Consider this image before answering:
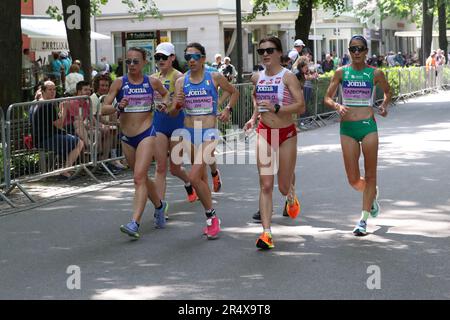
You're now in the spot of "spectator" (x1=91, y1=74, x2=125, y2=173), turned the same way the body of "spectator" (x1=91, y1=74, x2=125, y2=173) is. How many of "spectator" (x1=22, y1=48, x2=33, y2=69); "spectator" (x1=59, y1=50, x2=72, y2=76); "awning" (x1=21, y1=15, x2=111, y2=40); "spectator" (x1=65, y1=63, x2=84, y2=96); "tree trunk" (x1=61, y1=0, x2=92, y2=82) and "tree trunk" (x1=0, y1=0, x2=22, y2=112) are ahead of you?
0

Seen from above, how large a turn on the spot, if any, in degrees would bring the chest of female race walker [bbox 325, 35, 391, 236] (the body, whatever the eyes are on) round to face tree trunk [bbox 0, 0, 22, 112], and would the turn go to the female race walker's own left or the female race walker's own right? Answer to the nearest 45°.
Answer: approximately 135° to the female race walker's own right

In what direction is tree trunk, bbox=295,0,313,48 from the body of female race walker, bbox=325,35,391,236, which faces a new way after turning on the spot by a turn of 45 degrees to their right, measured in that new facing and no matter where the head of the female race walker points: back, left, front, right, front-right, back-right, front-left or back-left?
back-right

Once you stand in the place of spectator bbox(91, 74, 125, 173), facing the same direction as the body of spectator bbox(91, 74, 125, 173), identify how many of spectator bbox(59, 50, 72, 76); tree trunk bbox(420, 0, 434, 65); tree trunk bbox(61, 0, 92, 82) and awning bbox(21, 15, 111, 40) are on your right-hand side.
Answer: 0

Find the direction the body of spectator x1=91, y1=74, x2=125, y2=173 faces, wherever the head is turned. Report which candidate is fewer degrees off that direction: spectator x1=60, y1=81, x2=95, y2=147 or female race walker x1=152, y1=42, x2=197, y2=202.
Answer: the female race walker

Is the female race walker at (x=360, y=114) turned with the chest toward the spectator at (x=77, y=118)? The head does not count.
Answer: no

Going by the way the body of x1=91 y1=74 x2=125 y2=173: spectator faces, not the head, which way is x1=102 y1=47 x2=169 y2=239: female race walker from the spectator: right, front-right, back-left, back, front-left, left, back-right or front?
front-right

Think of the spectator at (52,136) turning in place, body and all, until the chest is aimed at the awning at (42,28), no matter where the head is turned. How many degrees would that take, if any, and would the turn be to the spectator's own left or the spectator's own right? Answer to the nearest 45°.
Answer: approximately 90° to the spectator's own left

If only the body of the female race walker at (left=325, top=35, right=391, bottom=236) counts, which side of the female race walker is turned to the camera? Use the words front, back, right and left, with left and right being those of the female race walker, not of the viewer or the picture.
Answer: front

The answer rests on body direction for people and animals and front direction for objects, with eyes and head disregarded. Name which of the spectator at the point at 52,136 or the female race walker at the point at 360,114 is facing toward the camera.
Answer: the female race walker

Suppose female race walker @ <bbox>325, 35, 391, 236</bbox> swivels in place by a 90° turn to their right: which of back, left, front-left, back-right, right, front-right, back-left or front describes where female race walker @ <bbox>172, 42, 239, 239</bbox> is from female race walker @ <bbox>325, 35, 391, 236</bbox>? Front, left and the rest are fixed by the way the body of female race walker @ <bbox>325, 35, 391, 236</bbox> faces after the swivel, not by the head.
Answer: front

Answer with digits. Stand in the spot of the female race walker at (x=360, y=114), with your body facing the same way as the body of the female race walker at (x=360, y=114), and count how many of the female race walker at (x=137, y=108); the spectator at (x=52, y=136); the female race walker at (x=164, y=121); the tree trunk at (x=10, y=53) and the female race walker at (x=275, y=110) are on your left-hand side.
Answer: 0

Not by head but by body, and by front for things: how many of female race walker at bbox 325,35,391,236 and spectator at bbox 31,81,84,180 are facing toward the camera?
1

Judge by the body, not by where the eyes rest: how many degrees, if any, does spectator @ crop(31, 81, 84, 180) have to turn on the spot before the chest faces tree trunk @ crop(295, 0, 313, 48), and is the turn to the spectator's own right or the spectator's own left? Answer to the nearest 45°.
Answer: approximately 45° to the spectator's own left

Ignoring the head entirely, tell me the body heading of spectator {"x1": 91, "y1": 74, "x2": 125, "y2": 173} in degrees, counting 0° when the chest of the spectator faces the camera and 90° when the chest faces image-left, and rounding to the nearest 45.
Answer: approximately 315°

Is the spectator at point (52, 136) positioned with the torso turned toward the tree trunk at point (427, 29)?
no

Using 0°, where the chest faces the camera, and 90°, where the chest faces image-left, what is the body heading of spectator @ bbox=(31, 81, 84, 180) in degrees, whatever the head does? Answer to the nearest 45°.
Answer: approximately 270°

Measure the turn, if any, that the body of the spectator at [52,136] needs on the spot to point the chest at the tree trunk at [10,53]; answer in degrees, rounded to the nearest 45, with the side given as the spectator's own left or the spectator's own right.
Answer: approximately 90° to the spectator's own left

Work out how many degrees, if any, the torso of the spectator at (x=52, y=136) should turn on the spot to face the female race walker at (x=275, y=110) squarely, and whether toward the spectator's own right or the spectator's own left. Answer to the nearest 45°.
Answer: approximately 45° to the spectator's own right
